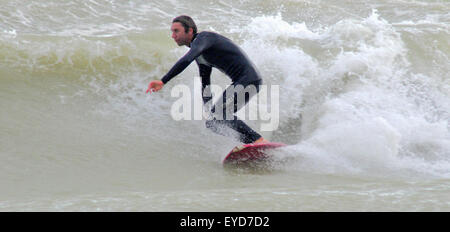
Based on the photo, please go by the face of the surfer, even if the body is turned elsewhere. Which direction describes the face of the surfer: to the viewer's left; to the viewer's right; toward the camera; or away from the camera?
to the viewer's left

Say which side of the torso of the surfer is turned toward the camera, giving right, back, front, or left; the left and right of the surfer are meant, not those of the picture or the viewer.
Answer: left
